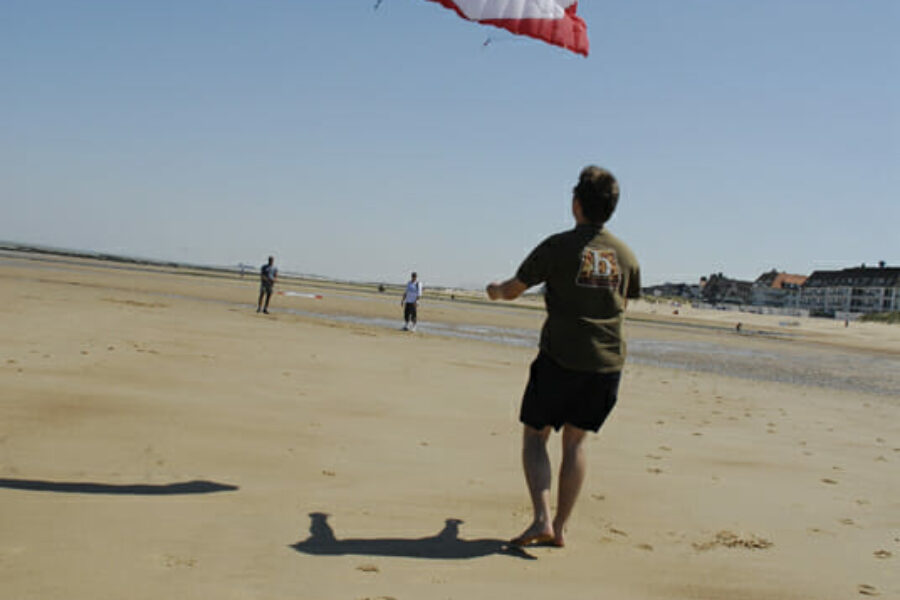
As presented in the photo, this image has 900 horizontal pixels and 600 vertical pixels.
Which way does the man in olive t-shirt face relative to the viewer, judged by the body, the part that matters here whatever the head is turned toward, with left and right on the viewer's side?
facing away from the viewer and to the left of the viewer

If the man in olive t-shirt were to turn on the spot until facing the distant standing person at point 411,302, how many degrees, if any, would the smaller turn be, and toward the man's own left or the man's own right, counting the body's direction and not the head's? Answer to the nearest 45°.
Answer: approximately 45° to the man's own right
